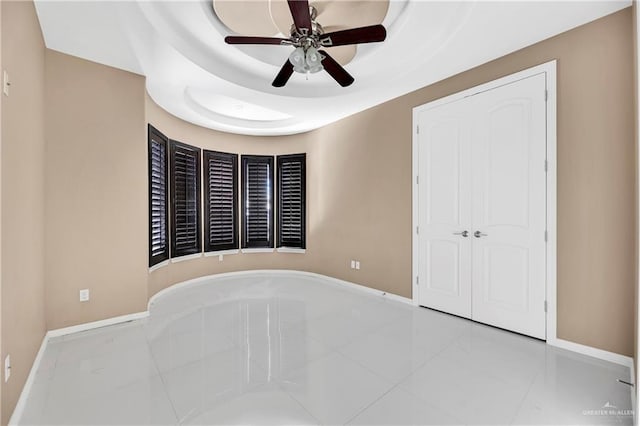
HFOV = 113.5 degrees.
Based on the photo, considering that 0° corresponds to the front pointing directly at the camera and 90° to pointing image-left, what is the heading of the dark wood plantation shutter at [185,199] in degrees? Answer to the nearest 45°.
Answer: approximately 315°

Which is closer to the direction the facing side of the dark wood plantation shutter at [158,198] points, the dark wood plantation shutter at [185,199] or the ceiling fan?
the ceiling fan

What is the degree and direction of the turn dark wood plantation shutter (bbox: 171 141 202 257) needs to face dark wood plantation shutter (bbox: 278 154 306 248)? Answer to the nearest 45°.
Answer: approximately 45° to its left

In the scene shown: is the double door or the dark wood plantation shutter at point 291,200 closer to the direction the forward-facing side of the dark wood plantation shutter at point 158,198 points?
the double door

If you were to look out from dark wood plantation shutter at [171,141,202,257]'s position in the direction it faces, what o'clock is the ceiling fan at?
The ceiling fan is roughly at 1 o'clock from the dark wood plantation shutter.

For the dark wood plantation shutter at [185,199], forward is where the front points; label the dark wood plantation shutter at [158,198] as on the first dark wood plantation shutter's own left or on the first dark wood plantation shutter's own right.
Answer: on the first dark wood plantation shutter's own right

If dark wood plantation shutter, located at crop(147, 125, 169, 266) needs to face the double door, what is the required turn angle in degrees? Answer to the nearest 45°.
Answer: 0° — it already faces it

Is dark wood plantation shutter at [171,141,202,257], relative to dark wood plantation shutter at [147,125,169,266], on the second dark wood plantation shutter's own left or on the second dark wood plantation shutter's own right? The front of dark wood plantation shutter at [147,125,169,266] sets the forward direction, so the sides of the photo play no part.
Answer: on the second dark wood plantation shutter's own left

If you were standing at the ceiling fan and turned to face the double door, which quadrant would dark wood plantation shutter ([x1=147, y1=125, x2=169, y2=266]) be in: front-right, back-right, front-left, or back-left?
back-left
